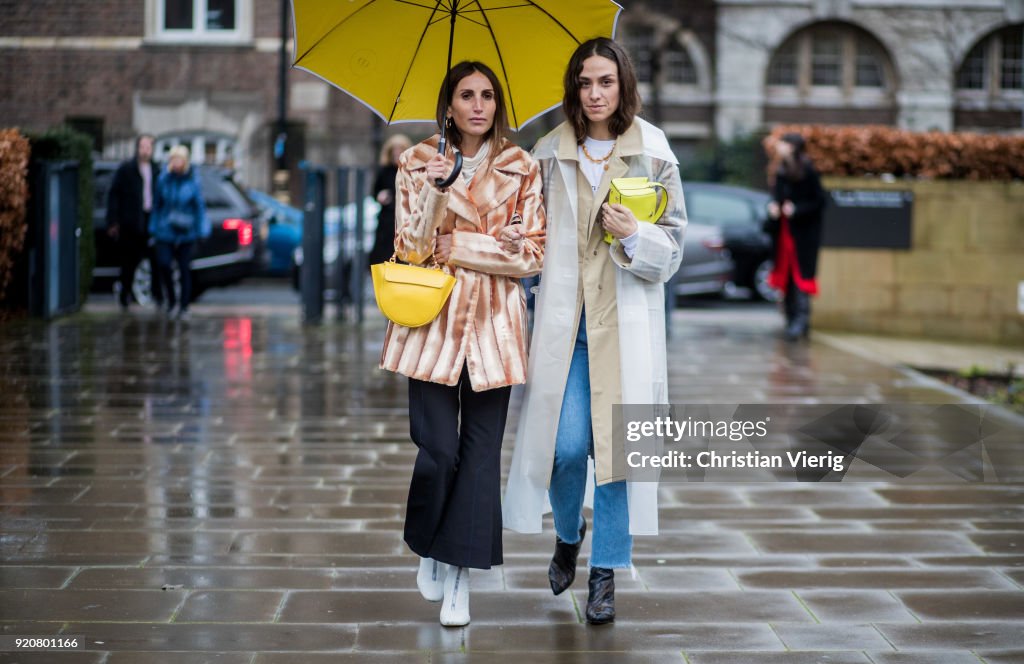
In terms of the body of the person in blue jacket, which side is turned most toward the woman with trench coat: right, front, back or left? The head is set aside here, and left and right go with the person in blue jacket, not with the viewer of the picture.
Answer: front

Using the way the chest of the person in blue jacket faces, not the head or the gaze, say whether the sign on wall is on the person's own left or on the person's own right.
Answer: on the person's own left

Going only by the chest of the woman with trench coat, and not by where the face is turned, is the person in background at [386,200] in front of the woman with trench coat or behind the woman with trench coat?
behind

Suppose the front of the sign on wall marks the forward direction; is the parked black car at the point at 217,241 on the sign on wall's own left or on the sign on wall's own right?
on the sign on wall's own right

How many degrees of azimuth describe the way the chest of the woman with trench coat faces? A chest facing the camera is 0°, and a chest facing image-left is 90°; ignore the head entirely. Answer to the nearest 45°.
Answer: approximately 0°

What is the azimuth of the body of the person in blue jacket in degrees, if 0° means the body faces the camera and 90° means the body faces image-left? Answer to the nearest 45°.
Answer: approximately 0°

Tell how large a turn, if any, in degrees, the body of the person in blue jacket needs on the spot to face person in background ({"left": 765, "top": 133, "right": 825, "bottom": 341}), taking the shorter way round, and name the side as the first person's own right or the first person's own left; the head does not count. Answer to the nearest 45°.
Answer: approximately 45° to the first person's own left

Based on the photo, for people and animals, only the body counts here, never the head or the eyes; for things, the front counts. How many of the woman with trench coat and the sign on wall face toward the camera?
2

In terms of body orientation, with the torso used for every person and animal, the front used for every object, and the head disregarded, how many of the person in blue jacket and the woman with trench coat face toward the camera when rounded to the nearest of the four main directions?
2
